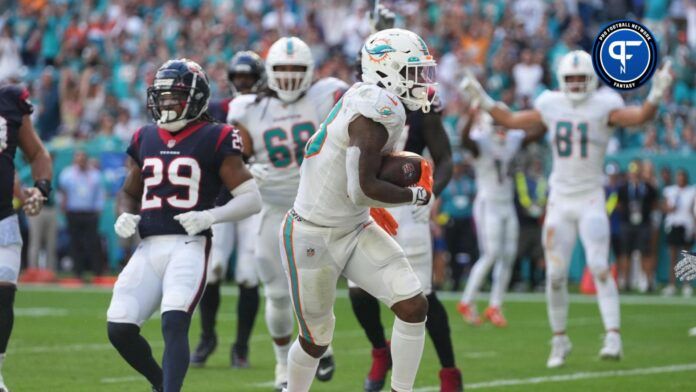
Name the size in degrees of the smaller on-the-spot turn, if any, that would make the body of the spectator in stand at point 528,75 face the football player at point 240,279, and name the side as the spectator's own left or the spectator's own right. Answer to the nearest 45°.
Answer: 0° — they already face them

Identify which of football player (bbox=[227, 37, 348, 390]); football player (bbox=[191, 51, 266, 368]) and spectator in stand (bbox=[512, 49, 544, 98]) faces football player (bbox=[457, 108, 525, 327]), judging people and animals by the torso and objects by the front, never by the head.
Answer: the spectator in stand

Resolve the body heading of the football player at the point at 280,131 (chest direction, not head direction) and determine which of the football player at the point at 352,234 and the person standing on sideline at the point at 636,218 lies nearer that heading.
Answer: the football player

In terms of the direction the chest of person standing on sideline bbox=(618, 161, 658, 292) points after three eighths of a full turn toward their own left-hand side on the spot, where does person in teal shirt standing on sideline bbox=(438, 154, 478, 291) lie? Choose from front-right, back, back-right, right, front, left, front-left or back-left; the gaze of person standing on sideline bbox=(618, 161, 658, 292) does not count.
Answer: back-left

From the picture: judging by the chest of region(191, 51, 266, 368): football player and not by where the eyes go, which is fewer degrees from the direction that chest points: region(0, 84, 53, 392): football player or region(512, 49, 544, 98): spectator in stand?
the football player
